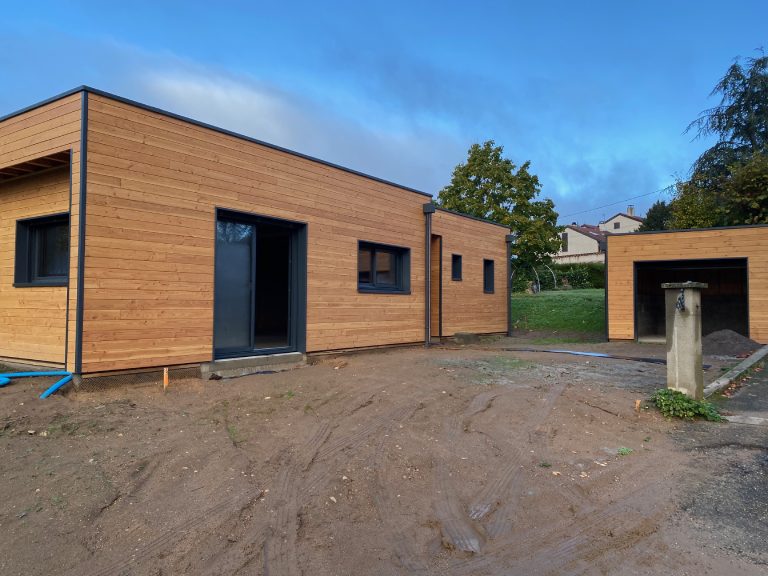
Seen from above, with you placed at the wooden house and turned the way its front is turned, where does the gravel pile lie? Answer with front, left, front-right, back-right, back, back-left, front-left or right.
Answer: front-left

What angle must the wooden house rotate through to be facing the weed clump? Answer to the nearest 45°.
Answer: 0° — it already faces it

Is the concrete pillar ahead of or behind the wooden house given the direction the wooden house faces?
ahead

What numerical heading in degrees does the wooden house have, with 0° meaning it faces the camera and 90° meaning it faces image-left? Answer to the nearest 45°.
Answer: approximately 315°

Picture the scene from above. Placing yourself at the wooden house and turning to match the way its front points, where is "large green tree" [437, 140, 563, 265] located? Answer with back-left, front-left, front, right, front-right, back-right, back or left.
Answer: left

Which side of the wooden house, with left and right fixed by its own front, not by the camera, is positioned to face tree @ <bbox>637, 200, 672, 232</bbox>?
left
